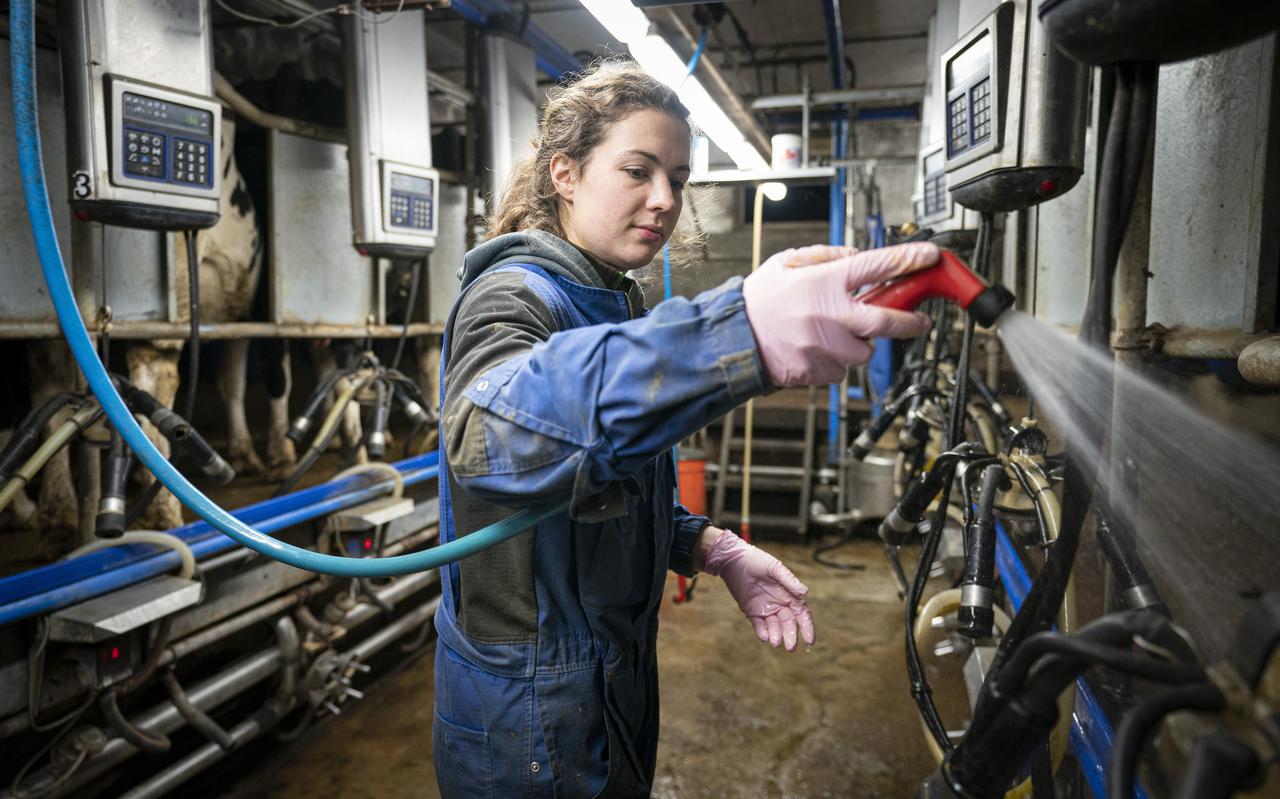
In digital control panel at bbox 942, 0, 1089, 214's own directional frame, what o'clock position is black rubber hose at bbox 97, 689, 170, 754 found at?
The black rubber hose is roughly at 1 o'clock from the digital control panel.

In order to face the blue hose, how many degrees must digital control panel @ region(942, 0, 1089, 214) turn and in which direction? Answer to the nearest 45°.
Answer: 0° — it already faces it

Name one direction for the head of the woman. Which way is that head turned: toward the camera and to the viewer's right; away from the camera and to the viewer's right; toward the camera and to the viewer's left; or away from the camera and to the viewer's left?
toward the camera and to the viewer's right

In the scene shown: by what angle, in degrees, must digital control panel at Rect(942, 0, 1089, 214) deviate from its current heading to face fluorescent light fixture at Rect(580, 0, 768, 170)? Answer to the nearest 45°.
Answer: approximately 90° to its right

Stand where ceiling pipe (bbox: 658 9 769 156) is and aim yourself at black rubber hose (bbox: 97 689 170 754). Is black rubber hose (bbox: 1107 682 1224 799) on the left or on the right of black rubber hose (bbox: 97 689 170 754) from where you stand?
left

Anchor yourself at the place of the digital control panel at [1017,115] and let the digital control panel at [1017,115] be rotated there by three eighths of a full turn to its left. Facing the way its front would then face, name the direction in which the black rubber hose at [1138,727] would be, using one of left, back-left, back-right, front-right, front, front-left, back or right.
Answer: right

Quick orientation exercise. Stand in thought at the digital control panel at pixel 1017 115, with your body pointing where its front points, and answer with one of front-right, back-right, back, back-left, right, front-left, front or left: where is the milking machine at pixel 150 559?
front-right

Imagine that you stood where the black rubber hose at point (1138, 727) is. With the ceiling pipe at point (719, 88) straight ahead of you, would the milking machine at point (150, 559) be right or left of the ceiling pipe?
left

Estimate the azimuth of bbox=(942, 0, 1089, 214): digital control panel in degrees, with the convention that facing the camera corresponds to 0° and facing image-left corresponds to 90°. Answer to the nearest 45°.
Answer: approximately 45°

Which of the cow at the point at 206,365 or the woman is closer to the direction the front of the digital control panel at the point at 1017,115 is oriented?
the woman

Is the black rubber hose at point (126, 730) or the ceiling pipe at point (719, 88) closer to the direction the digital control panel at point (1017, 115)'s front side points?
the black rubber hose

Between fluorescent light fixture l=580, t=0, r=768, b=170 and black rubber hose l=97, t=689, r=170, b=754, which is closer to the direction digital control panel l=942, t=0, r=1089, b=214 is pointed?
the black rubber hose

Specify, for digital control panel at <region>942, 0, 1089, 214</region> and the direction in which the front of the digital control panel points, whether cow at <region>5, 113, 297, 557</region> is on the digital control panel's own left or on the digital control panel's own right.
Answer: on the digital control panel's own right

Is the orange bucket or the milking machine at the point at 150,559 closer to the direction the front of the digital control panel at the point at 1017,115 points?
the milking machine

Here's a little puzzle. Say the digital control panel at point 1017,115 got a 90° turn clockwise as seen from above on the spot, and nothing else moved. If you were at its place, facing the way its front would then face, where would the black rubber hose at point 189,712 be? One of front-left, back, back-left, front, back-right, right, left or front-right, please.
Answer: front-left

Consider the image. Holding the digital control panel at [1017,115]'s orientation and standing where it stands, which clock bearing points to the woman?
The woman is roughly at 12 o'clock from the digital control panel.

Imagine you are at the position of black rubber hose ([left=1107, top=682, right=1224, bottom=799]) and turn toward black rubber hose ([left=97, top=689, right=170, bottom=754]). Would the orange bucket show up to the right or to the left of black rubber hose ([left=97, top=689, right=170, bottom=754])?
right

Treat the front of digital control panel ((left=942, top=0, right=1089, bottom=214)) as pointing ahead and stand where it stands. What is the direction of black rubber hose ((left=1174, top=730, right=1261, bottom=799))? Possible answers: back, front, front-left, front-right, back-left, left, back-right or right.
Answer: front-left
